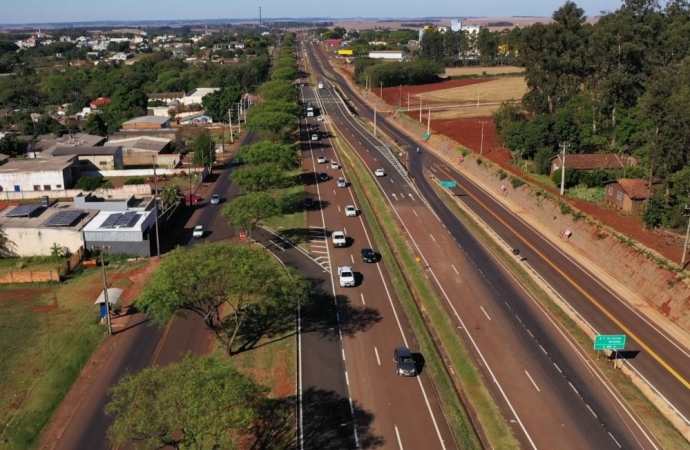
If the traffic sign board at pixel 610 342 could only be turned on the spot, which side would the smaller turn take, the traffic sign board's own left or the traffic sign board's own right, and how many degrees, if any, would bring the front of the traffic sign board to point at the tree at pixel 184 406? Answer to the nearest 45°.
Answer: approximately 45° to the traffic sign board's own right

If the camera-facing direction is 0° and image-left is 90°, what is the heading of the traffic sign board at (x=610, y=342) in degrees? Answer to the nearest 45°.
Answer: approximately 0°

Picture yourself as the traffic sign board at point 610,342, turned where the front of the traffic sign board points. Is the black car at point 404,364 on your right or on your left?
on your right

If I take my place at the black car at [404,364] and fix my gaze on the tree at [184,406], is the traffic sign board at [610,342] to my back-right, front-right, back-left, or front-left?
back-left

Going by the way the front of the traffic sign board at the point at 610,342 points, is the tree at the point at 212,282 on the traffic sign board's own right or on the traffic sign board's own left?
on the traffic sign board's own right
